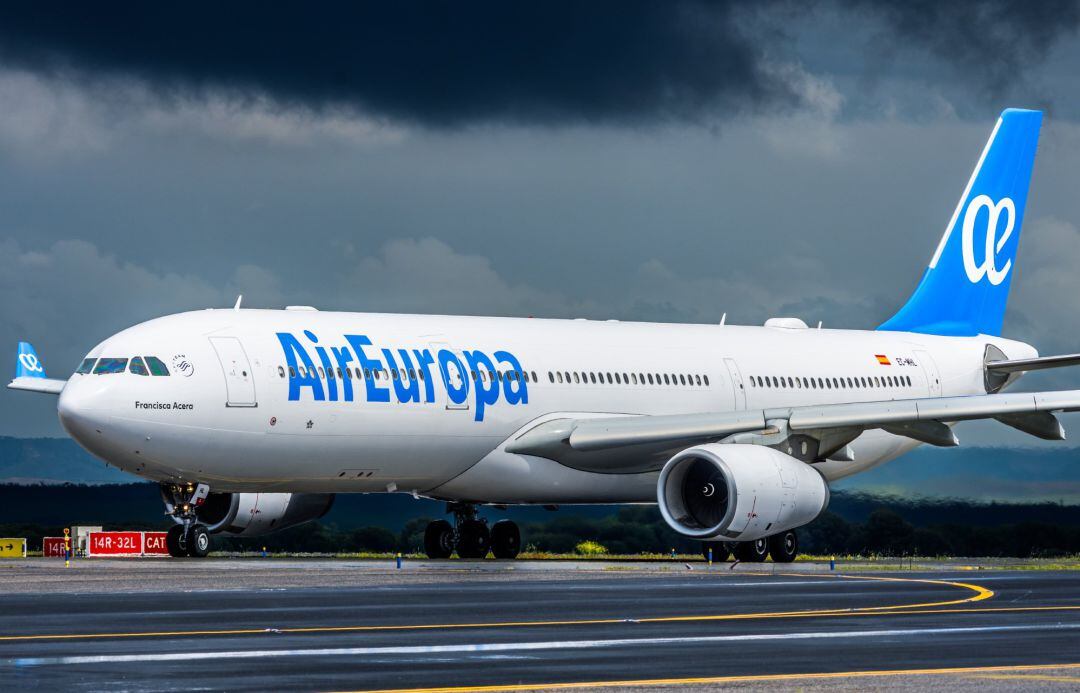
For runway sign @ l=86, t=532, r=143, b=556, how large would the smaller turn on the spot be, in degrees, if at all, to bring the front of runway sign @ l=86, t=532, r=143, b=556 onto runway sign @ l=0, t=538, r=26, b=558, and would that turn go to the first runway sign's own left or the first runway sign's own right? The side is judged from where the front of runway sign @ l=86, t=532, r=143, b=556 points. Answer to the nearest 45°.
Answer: approximately 135° to the first runway sign's own right

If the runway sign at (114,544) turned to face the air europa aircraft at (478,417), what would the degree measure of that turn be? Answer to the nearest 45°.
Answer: approximately 45° to its left

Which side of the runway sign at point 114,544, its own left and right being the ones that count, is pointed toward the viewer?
front

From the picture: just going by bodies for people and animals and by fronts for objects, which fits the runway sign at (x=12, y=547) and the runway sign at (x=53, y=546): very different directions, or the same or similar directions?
same or similar directions

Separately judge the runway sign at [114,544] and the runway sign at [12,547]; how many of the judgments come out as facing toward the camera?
2

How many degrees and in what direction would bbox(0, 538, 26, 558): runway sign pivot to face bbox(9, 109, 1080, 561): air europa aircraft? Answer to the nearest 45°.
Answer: approximately 45° to its left

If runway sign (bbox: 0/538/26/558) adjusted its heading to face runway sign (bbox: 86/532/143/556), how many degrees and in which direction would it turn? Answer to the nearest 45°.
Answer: approximately 45° to its left

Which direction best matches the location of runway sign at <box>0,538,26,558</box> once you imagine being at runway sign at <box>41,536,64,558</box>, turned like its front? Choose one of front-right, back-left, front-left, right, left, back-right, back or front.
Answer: back-right

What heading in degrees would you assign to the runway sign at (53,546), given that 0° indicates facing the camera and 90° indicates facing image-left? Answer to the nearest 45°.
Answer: approximately 0°

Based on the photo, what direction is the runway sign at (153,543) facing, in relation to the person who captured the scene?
facing the viewer
